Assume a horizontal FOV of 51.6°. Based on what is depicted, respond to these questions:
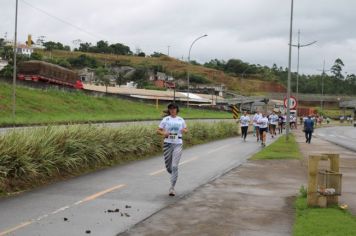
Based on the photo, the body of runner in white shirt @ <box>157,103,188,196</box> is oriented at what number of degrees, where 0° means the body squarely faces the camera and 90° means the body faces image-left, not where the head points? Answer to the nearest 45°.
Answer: approximately 0°
